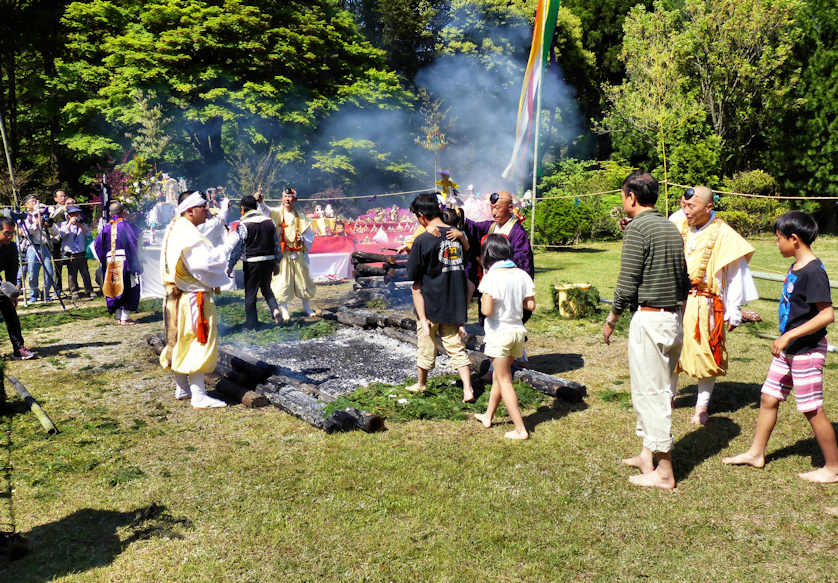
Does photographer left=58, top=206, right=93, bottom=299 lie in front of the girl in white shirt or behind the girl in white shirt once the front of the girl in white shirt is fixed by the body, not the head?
in front

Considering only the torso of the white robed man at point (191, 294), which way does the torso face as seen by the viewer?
to the viewer's right

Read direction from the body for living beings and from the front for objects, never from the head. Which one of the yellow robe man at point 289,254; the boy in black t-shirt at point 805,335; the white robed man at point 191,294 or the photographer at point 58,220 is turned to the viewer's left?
the boy in black t-shirt

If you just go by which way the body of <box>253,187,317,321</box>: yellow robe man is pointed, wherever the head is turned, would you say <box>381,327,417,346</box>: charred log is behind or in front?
in front

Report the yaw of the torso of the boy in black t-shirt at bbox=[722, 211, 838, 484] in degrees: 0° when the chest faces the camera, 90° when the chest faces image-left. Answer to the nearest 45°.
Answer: approximately 90°

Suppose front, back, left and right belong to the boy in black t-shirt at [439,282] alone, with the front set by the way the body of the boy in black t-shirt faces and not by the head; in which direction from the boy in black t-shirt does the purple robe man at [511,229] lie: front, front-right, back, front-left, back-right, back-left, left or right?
right

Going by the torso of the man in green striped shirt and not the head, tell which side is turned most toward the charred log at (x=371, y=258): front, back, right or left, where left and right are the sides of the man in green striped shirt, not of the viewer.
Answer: front

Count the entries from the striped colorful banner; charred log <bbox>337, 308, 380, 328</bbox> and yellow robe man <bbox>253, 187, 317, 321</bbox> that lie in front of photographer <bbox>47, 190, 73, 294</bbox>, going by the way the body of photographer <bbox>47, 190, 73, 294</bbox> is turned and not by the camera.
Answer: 3
